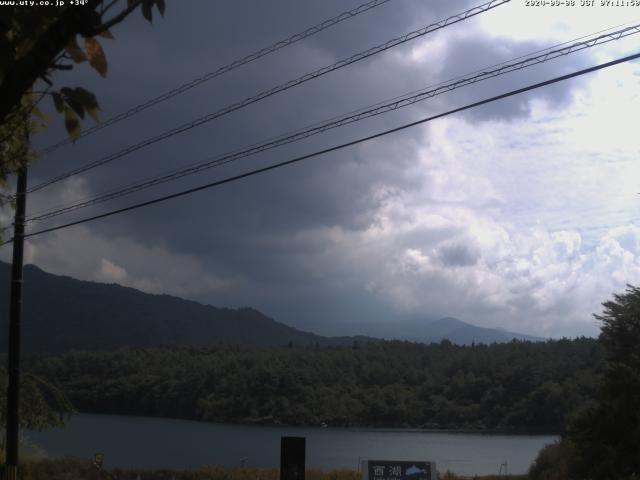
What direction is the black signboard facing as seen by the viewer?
toward the camera
